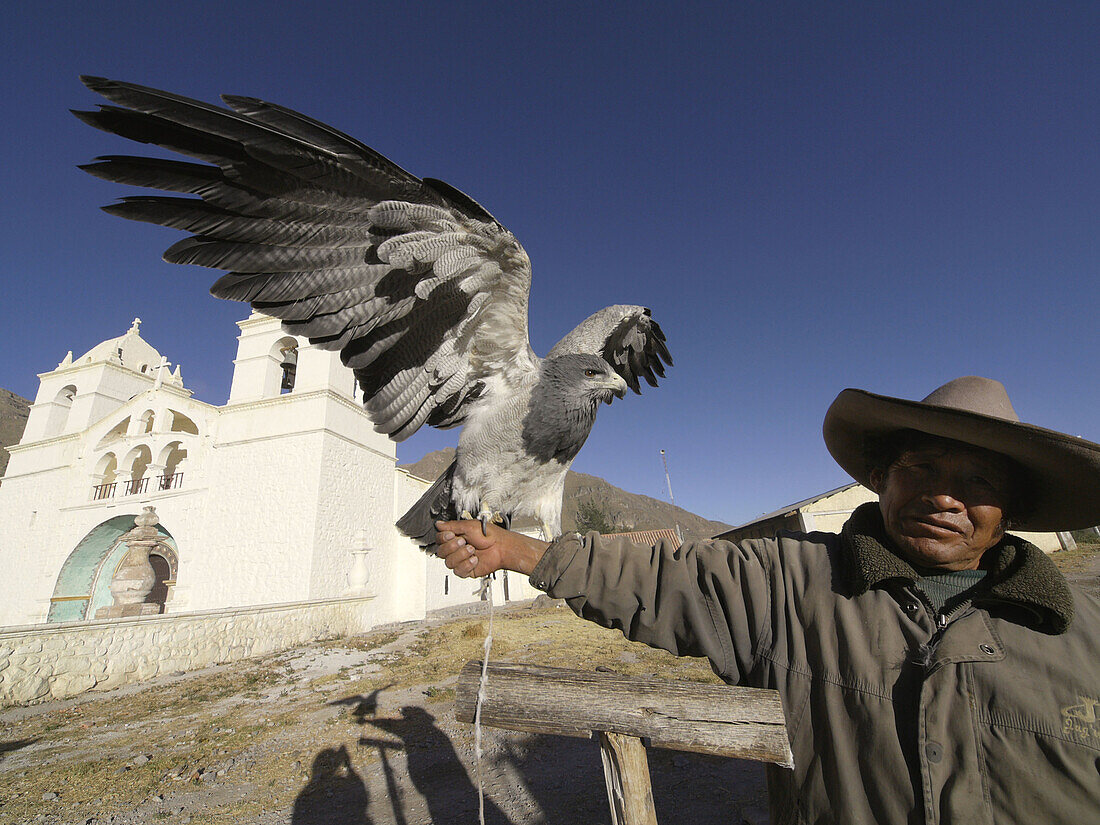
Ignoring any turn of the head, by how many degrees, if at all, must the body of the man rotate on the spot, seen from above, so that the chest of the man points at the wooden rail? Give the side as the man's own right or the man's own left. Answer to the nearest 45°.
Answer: approximately 90° to the man's own right

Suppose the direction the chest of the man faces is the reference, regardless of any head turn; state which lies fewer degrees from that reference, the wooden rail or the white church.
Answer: the wooden rail

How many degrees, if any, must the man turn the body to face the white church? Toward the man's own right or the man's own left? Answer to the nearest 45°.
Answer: approximately 135° to the man's own right

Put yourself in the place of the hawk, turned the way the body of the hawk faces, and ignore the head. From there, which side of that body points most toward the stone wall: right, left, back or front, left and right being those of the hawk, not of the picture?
back

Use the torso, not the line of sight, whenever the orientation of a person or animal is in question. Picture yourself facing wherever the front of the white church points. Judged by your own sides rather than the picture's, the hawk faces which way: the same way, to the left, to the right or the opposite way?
to the left

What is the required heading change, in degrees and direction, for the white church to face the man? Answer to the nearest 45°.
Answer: approximately 45° to its left

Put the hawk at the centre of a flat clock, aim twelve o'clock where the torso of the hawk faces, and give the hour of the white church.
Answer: The white church is roughly at 7 o'clock from the hawk.

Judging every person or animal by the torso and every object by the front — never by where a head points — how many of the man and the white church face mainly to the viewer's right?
0

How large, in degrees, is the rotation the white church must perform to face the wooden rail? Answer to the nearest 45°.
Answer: approximately 45° to its left

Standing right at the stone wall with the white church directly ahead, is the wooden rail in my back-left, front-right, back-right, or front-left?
back-right

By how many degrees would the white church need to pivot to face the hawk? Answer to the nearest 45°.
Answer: approximately 45° to its left

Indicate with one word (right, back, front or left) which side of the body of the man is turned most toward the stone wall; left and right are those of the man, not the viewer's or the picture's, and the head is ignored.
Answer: right
